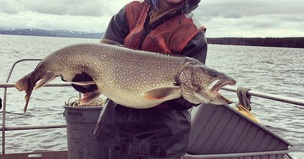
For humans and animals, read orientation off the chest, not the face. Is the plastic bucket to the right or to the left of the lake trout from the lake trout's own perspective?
on its left

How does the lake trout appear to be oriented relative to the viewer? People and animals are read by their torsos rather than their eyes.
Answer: to the viewer's right
